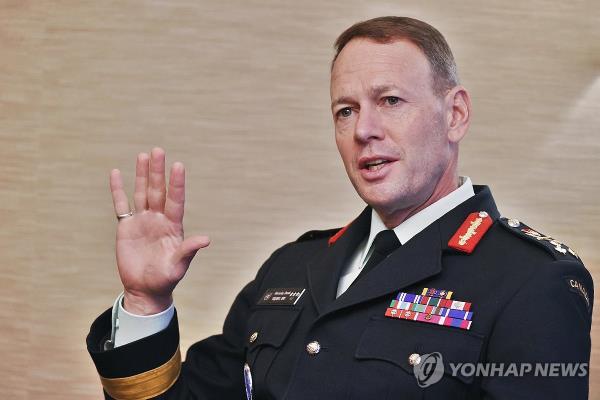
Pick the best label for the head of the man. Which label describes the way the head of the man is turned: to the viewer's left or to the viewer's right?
to the viewer's left

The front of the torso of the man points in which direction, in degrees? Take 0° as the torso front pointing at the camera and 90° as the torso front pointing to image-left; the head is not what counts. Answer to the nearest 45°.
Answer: approximately 45°
